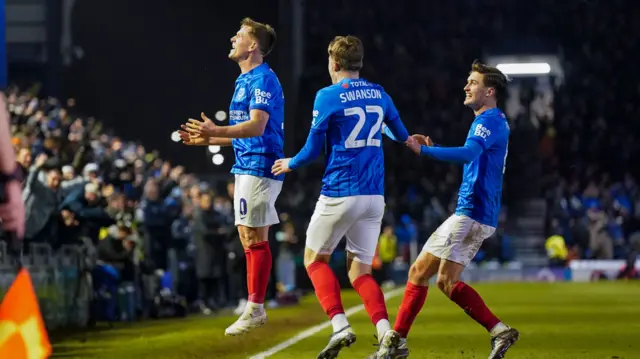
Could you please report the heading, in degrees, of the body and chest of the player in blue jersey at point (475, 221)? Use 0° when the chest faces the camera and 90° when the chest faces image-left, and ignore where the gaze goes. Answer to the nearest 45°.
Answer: approximately 90°

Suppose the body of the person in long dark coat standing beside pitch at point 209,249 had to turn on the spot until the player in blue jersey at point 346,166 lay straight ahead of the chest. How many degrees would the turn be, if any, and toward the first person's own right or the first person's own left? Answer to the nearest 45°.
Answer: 0° — they already face them

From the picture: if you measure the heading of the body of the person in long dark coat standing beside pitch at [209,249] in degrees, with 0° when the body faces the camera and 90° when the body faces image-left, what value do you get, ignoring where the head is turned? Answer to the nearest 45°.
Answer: approximately 0°

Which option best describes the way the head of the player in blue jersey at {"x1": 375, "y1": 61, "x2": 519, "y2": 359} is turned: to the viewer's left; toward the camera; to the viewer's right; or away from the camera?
to the viewer's left

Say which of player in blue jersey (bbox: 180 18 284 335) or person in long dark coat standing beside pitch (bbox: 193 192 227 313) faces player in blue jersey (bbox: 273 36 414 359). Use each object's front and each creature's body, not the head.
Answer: the person in long dark coat standing beside pitch

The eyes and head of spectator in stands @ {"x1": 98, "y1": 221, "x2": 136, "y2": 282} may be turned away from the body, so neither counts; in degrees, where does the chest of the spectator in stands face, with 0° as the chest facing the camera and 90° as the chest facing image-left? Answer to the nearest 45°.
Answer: approximately 315°

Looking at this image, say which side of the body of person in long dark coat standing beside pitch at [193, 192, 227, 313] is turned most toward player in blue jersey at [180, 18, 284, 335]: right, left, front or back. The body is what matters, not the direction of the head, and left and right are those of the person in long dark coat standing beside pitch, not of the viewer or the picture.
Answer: front

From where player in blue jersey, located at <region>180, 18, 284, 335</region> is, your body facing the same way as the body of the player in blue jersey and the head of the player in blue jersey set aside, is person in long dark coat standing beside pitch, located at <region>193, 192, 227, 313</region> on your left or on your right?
on your right

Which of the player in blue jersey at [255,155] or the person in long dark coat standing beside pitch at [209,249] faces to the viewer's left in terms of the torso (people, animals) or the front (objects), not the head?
the player in blue jersey

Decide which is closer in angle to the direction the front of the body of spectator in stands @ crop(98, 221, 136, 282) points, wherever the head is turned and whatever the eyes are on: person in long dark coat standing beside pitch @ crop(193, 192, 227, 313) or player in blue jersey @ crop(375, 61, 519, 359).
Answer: the player in blue jersey
